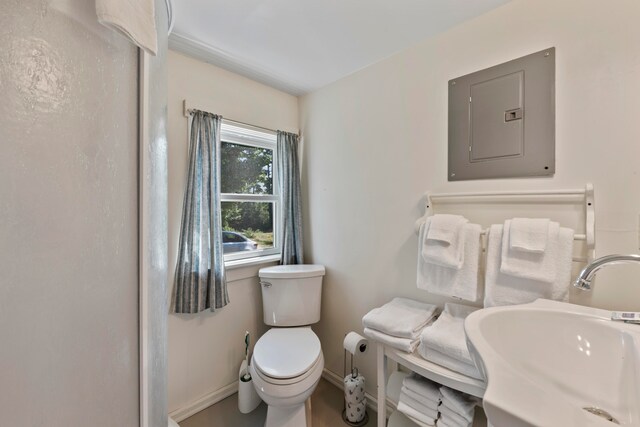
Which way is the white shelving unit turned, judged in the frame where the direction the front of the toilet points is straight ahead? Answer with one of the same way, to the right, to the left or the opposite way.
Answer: to the right

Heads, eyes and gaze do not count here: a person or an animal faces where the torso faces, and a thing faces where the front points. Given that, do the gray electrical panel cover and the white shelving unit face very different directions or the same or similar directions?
same or similar directions

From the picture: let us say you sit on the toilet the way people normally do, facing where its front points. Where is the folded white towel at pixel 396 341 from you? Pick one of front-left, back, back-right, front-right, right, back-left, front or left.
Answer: front-left

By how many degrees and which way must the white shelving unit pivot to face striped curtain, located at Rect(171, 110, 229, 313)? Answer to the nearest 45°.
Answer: approximately 45° to its right

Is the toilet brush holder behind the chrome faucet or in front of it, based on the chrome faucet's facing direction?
in front

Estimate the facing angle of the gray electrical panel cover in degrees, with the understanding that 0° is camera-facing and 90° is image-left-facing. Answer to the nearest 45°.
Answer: approximately 45°

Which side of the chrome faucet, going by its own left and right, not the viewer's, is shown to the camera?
left

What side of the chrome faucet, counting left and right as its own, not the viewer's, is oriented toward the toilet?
front

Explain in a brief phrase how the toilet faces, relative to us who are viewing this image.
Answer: facing the viewer

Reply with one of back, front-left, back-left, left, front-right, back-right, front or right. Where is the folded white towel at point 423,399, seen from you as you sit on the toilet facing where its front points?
front-left

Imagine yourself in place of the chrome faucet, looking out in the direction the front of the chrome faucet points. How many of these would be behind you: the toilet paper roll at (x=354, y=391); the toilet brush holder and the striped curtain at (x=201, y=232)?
0

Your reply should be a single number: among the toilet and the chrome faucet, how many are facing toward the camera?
1

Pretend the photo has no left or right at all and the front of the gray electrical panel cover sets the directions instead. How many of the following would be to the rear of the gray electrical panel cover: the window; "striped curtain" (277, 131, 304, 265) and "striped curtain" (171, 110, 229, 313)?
0
